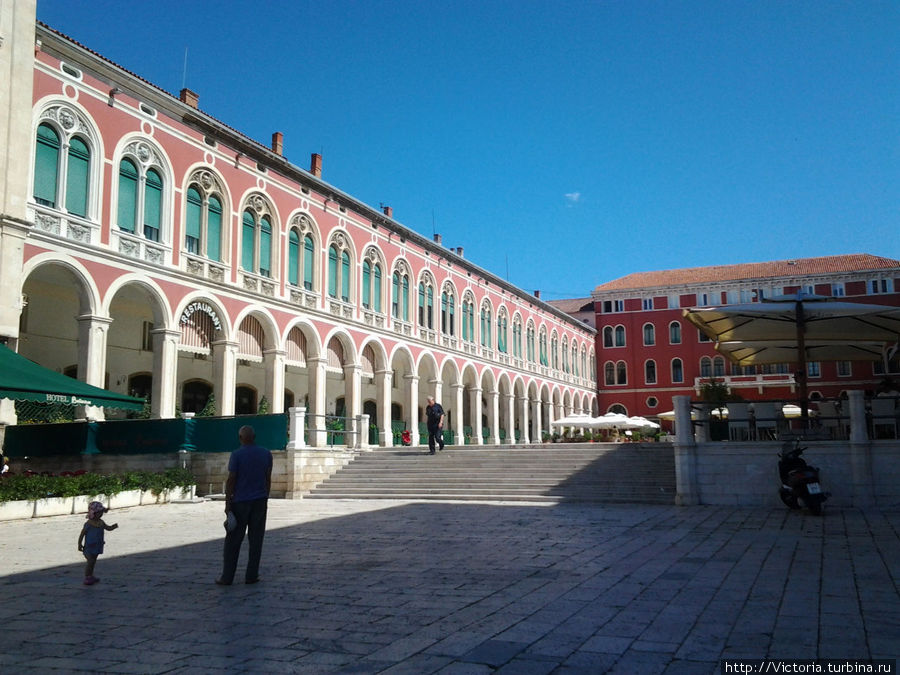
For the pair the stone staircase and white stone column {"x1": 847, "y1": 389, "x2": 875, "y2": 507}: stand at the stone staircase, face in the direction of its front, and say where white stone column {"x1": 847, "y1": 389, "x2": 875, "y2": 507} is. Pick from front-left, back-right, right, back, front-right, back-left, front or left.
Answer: front-left

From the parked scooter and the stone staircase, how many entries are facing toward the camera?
1

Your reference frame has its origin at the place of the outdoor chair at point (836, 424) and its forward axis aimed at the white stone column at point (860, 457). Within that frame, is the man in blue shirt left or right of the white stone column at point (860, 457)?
right

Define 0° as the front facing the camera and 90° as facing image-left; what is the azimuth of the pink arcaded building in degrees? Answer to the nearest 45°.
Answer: approximately 315°

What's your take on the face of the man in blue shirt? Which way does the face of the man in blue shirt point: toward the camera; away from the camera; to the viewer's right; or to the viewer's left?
away from the camera

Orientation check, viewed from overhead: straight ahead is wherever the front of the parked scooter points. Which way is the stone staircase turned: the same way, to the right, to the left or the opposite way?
the opposite way

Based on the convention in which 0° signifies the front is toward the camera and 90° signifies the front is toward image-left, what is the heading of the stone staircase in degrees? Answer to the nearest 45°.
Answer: approximately 0°

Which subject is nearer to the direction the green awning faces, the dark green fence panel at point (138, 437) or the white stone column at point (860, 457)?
the white stone column

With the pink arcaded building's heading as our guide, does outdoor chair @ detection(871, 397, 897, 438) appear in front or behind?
in front

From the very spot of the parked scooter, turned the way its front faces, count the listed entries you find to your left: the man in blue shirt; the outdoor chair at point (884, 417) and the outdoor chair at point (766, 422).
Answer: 1

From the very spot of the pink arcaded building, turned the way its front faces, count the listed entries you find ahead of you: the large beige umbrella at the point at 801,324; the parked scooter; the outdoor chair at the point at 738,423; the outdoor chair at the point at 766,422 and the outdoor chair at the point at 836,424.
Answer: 5
